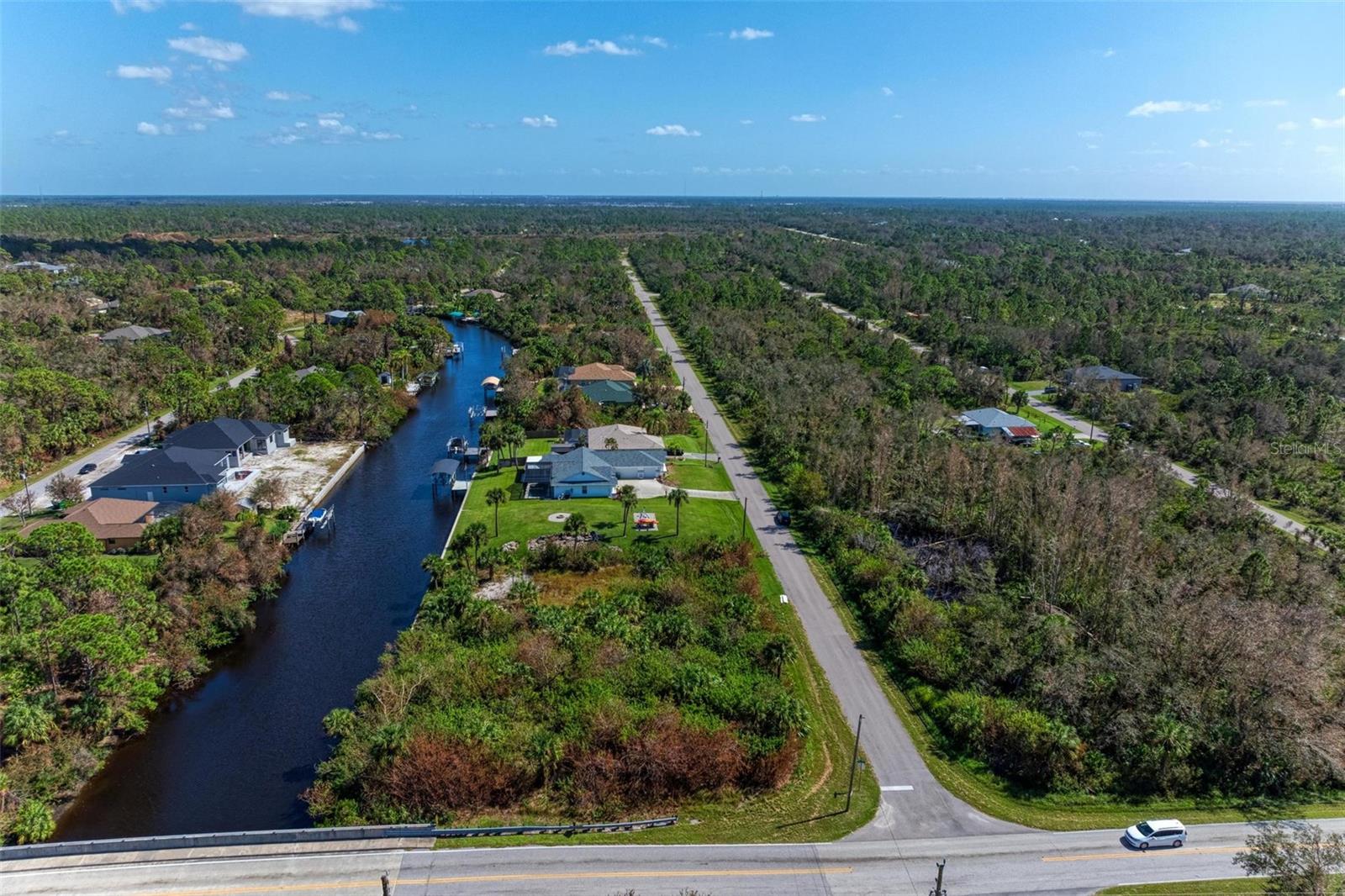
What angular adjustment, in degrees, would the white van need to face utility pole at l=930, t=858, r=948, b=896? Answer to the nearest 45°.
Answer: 0° — it already faces it

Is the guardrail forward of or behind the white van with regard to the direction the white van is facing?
forward

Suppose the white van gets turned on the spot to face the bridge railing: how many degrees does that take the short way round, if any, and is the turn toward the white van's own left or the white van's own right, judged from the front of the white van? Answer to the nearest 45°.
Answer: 0° — it already faces it

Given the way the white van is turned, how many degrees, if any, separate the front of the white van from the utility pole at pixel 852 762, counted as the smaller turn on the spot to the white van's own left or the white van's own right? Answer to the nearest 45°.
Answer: approximately 45° to the white van's own right

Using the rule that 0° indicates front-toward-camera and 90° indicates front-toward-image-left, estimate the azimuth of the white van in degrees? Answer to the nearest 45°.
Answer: approximately 45°
